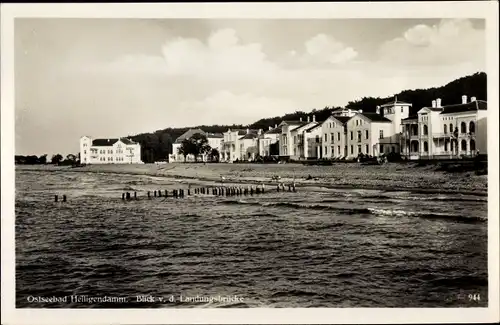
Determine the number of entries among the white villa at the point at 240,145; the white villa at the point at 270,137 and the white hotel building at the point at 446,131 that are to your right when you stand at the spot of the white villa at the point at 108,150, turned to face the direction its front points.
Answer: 0

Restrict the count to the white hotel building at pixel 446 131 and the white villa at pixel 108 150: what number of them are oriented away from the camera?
0

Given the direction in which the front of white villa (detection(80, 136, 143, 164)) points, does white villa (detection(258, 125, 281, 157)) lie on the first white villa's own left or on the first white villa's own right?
on the first white villa's own left

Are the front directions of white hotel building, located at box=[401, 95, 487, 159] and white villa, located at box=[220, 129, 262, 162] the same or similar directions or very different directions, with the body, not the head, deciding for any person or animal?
same or similar directions

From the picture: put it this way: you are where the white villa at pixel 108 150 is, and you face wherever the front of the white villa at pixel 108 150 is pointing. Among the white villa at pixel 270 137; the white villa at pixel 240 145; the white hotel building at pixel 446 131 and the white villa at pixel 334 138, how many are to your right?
0

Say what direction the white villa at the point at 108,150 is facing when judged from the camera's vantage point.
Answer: facing the viewer

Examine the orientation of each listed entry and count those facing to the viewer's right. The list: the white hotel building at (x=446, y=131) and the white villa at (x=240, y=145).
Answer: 0

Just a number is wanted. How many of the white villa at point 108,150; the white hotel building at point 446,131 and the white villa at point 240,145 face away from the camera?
0

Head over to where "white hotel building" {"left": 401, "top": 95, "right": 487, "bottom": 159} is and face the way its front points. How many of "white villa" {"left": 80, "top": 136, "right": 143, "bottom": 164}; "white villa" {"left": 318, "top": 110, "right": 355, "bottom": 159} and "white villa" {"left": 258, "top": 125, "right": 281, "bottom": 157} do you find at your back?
0

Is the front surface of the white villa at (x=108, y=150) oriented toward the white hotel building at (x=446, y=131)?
no

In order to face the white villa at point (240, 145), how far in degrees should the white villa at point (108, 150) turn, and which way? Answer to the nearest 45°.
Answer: approximately 90° to its left

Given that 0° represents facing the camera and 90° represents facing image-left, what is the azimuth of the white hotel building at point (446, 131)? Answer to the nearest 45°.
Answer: approximately 45°

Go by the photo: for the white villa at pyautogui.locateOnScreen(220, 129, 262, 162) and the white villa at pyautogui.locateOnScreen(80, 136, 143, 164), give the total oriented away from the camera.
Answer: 0

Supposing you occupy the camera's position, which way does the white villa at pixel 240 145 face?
facing the viewer and to the left of the viewer
